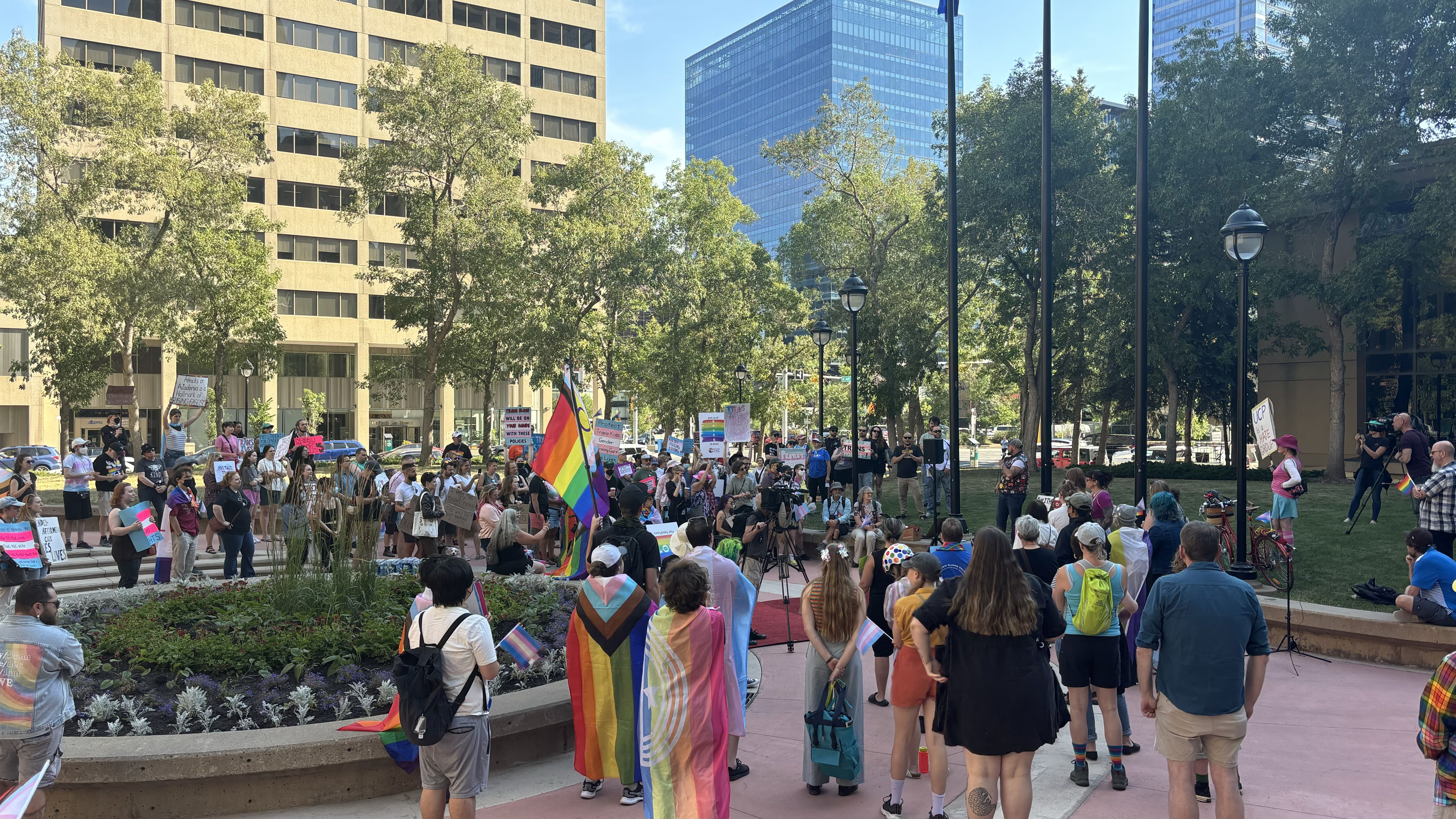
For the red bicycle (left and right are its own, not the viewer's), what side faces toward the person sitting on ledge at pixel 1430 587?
back

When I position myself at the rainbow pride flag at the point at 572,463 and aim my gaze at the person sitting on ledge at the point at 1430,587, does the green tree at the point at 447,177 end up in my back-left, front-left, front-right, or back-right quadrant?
back-left

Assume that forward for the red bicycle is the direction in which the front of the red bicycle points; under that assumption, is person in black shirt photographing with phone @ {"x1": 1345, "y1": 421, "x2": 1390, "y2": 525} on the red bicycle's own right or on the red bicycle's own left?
on the red bicycle's own right

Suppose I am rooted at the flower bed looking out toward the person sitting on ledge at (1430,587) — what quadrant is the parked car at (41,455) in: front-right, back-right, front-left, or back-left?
back-left

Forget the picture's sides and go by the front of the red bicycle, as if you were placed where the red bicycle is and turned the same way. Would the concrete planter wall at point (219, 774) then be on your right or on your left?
on your left

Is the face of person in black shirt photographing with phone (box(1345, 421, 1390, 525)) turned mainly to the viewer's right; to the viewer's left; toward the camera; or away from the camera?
to the viewer's left

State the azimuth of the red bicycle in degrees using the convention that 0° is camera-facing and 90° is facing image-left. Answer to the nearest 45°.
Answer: approximately 135°

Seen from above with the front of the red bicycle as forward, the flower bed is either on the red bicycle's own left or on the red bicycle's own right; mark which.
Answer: on the red bicycle's own left

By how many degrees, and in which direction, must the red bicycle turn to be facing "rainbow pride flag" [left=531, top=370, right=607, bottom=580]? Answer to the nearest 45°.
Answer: approximately 90° to its left

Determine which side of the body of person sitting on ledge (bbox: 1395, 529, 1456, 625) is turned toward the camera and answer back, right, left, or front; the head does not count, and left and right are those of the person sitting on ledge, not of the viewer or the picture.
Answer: left

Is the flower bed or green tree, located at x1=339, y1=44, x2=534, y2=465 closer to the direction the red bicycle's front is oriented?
the green tree
